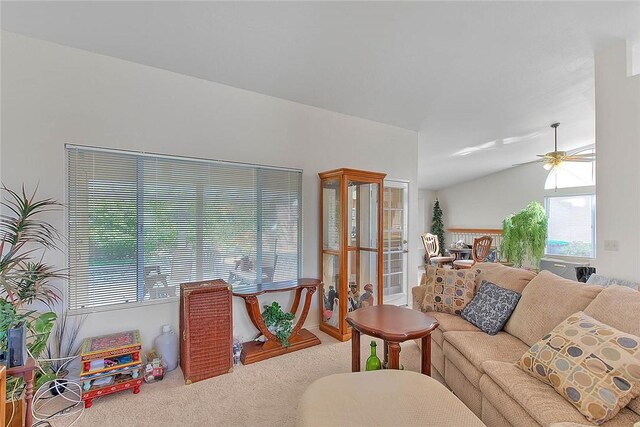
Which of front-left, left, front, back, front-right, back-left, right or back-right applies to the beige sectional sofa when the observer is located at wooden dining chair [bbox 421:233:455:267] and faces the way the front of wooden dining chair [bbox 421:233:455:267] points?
front-right

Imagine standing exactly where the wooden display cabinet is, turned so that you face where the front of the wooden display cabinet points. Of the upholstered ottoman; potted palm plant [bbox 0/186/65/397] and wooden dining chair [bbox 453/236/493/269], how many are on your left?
1

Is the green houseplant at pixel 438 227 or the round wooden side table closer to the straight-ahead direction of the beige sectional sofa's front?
the round wooden side table

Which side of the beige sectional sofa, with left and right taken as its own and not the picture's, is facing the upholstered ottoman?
front

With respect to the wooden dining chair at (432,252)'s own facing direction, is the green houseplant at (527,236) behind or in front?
in front

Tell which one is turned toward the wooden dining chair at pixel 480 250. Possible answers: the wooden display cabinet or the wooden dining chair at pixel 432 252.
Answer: the wooden dining chair at pixel 432 252

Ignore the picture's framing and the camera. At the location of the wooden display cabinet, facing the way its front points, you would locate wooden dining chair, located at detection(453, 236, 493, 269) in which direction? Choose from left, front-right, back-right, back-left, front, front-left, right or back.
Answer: left

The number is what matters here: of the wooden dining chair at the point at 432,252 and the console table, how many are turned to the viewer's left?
0

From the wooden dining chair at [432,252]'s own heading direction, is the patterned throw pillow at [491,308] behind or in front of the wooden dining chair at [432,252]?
in front

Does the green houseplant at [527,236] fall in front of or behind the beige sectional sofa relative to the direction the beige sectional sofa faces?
behind

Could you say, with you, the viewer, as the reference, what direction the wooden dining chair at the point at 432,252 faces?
facing the viewer and to the right of the viewer

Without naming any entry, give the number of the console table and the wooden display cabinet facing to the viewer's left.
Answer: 0

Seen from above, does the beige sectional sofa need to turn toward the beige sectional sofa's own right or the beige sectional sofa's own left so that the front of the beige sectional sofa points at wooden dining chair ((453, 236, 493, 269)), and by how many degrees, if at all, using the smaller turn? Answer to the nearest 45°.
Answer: approximately 135° to the beige sectional sofa's own right
